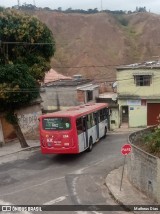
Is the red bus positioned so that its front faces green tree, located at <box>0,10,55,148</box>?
no

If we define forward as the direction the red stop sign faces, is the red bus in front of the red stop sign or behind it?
behind

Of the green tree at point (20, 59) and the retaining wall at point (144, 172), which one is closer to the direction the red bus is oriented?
the green tree

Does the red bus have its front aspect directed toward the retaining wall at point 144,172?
no

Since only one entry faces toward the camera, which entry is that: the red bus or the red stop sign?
the red stop sign

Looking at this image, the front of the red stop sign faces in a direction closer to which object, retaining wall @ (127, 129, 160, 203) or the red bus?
the retaining wall

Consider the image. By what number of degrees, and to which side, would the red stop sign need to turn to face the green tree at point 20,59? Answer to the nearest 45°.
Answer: approximately 135° to its right

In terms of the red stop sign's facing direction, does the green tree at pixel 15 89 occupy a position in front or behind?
behind

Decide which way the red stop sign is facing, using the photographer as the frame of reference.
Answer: facing the viewer
